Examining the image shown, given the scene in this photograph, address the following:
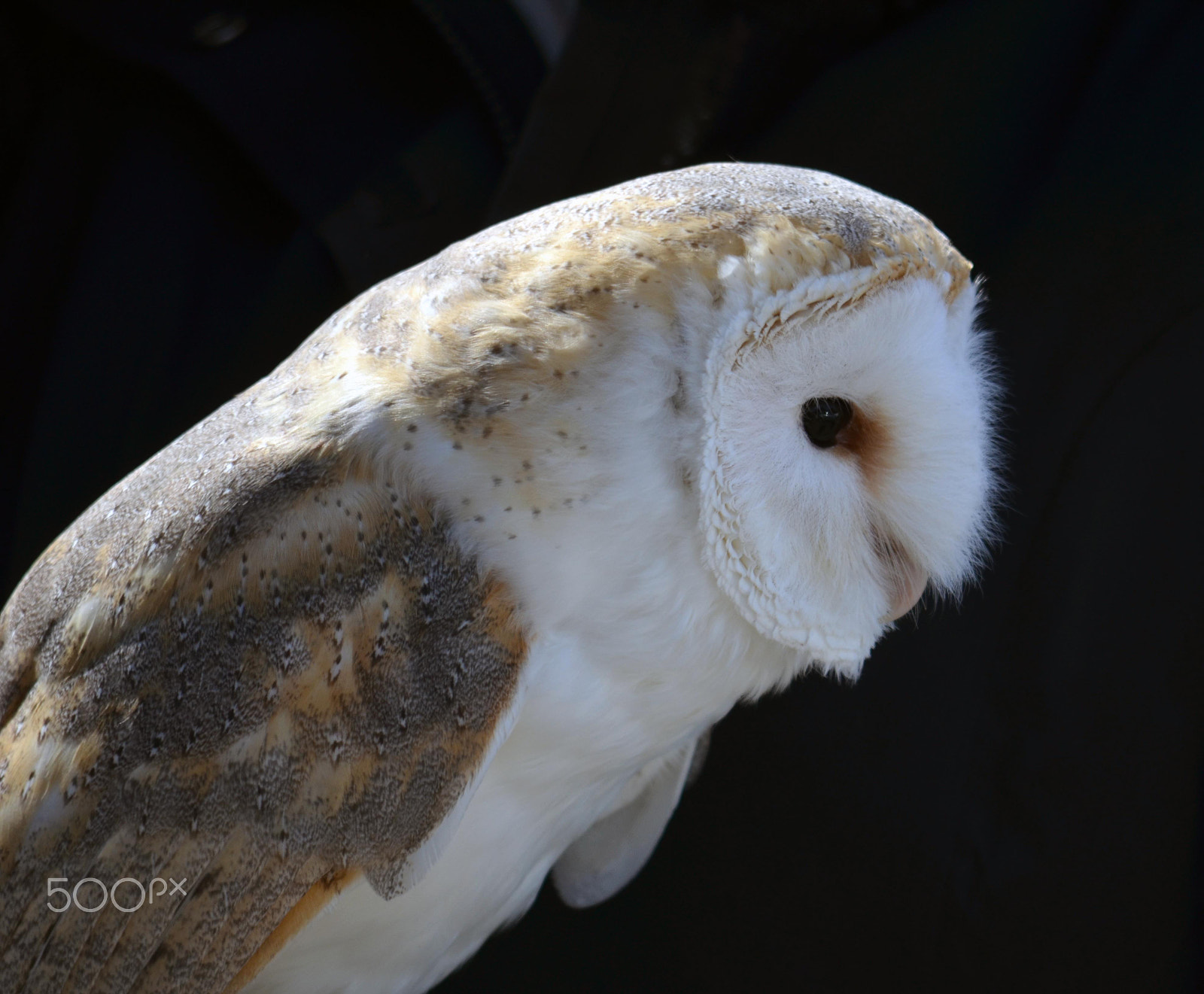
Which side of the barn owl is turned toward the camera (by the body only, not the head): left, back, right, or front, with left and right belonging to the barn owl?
right
